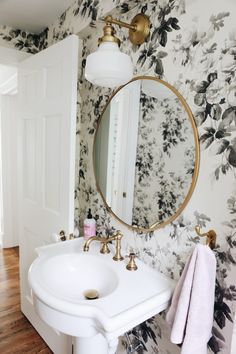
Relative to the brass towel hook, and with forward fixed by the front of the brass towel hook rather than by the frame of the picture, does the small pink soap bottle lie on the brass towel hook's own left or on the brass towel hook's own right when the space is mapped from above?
on the brass towel hook's own right

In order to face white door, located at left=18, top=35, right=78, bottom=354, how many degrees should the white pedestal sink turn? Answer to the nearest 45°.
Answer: approximately 90° to its right

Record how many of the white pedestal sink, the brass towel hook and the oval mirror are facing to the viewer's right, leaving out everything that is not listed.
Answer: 0

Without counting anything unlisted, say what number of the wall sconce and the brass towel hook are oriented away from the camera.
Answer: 0

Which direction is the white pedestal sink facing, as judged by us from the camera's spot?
facing the viewer and to the left of the viewer

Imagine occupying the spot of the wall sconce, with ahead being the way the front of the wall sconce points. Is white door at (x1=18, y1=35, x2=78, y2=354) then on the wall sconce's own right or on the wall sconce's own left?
on the wall sconce's own right

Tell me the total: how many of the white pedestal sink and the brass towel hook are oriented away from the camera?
0
